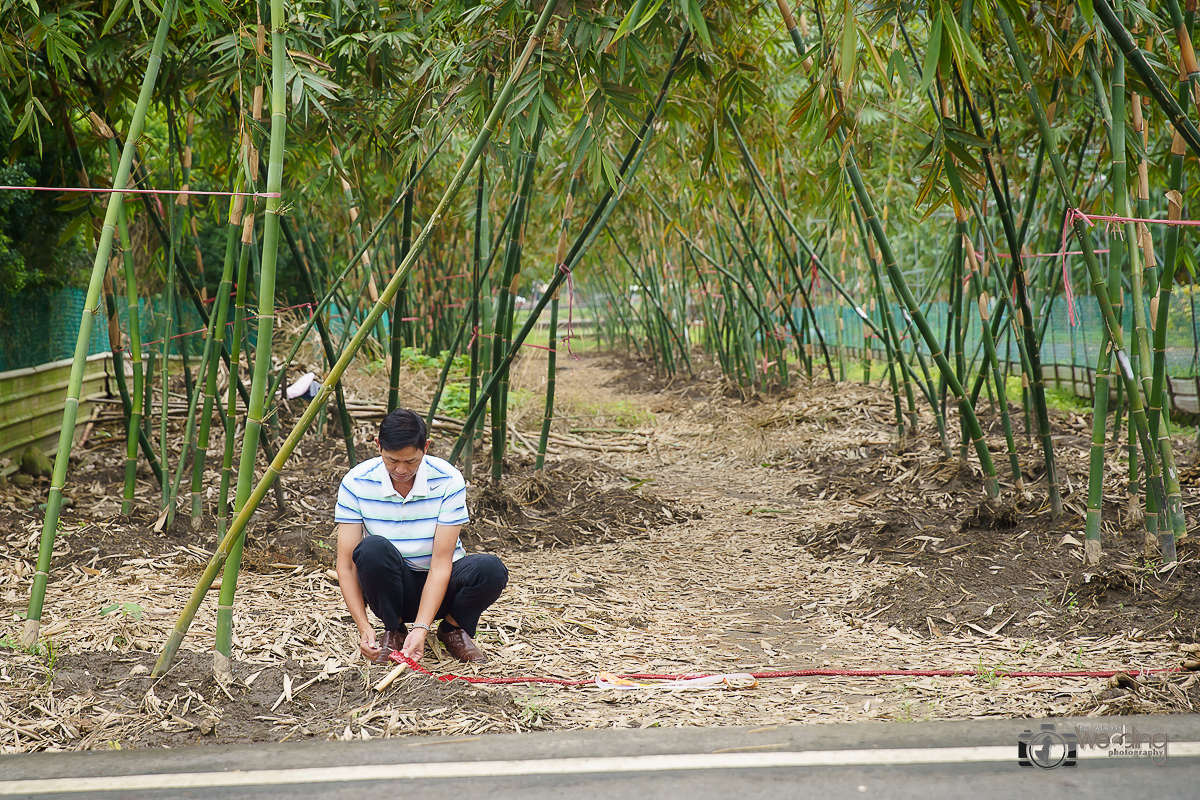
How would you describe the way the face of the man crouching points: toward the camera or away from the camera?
toward the camera

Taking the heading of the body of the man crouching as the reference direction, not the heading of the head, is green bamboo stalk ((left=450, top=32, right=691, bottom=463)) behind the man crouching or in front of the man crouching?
behind

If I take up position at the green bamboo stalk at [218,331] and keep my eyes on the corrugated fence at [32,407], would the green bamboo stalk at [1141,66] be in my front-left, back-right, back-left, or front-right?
back-right

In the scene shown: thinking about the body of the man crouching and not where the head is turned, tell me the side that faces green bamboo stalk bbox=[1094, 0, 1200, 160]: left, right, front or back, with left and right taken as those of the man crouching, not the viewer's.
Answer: left

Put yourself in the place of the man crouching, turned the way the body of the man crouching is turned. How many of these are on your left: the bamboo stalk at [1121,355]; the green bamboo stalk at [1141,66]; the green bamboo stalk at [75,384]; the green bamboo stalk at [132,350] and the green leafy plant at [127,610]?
2

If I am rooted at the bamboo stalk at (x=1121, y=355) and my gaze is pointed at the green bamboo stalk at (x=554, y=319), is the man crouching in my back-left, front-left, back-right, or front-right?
front-left

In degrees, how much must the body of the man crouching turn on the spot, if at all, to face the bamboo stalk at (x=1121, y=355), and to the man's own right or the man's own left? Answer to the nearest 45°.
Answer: approximately 90° to the man's own left

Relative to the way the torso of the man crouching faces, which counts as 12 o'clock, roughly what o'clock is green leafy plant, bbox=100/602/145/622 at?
The green leafy plant is roughly at 4 o'clock from the man crouching.

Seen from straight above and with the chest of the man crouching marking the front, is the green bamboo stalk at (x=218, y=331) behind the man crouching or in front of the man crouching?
behind

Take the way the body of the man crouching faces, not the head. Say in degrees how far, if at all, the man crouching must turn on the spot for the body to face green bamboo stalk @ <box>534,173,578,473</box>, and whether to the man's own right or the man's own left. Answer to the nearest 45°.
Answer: approximately 180°

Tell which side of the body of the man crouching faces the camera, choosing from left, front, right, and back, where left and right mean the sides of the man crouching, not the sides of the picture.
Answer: front

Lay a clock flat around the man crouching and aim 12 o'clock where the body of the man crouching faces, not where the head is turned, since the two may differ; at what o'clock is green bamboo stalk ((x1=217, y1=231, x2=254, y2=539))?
The green bamboo stalk is roughly at 5 o'clock from the man crouching.

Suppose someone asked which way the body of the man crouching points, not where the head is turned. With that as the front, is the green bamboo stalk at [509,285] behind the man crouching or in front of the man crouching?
behind
